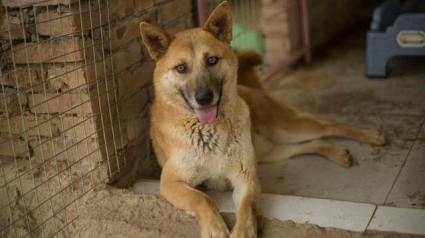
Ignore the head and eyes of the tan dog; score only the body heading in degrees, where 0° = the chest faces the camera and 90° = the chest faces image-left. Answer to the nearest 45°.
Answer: approximately 0°
